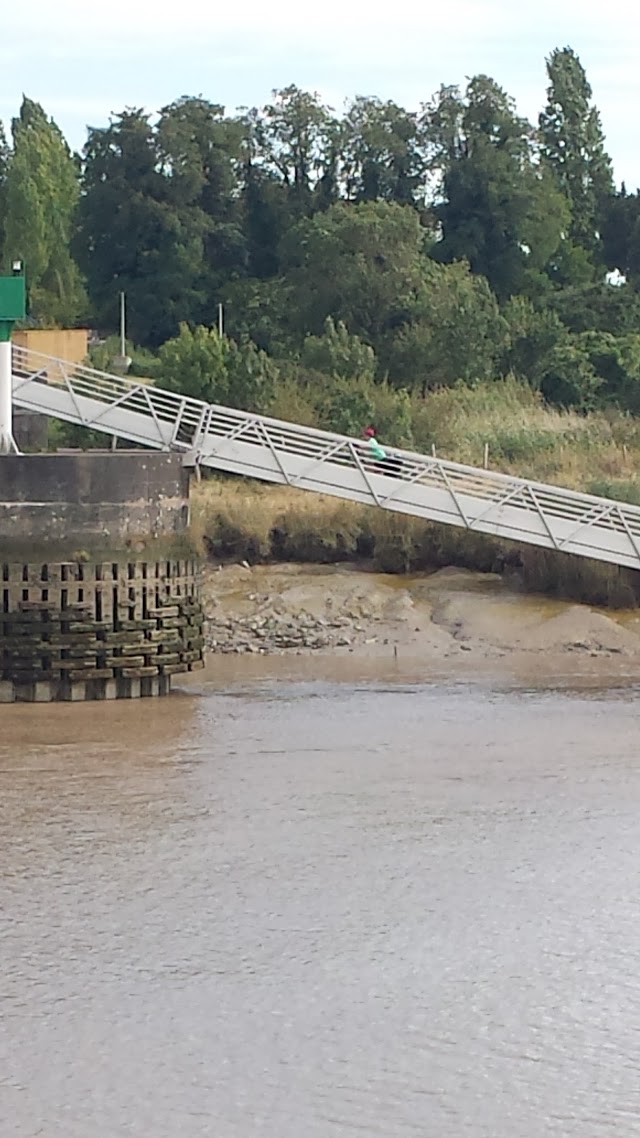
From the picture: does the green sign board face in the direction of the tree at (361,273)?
no

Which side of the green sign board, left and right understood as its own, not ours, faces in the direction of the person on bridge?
left

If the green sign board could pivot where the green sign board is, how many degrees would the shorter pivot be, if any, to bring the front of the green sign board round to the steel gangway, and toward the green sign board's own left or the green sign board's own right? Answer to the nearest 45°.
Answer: approximately 90° to the green sign board's own left

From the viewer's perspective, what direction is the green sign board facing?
toward the camera

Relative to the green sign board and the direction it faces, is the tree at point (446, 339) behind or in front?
behind
